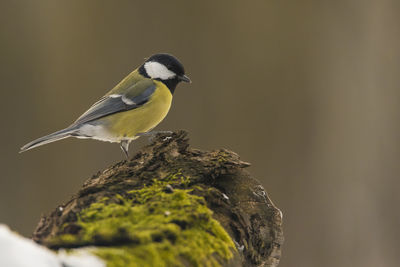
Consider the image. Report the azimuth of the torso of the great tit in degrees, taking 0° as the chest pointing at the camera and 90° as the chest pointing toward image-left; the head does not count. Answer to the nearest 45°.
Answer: approximately 270°
